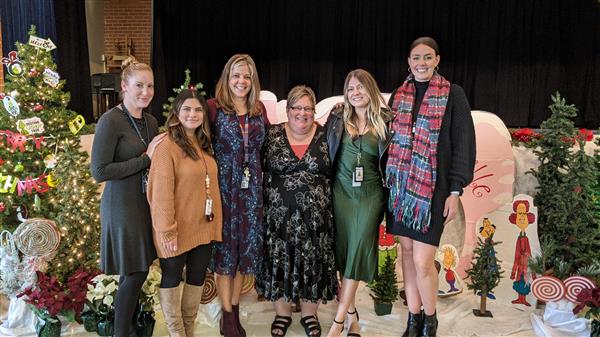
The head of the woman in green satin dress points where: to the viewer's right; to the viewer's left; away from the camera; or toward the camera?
toward the camera

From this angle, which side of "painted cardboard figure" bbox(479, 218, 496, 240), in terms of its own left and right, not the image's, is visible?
front

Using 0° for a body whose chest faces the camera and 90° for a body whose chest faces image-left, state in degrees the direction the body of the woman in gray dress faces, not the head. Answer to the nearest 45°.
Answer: approximately 315°

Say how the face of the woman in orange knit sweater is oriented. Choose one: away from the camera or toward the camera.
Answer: toward the camera

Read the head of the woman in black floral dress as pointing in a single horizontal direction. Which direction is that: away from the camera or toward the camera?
toward the camera

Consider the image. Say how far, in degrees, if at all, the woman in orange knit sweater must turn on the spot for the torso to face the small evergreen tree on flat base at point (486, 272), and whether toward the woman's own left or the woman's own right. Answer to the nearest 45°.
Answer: approximately 45° to the woman's own left

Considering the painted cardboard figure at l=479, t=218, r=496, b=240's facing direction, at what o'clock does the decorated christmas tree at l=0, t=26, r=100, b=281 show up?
The decorated christmas tree is roughly at 2 o'clock from the painted cardboard figure.

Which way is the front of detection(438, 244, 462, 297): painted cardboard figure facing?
toward the camera

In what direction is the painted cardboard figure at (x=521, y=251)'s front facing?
toward the camera

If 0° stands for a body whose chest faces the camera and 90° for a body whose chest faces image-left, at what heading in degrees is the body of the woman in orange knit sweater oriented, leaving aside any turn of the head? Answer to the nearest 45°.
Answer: approximately 315°

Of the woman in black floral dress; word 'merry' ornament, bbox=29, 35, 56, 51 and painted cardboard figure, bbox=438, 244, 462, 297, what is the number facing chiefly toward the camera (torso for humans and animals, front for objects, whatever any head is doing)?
3
